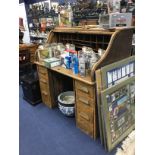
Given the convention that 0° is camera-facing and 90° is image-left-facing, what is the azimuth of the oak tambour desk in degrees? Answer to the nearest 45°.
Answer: approximately 45°
